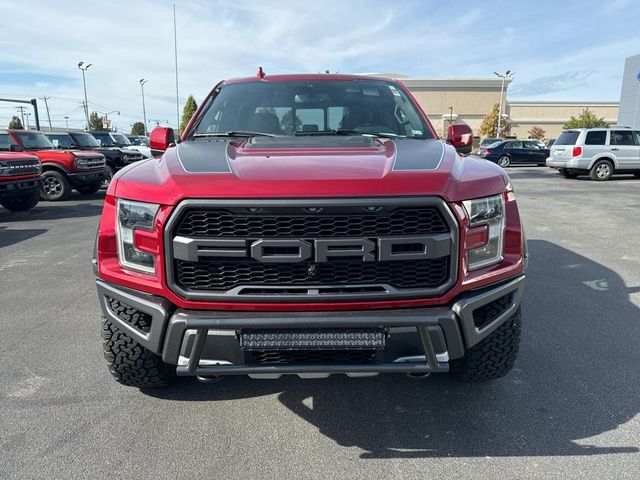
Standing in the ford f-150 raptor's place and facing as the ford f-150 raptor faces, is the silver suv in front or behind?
behind

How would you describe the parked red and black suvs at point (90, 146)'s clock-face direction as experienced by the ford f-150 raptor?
The parked red and black suvs is roughly at 5 o'clock from the ford f-150 raptor.

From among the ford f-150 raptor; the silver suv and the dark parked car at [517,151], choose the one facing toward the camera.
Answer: the ford f-150 raptor

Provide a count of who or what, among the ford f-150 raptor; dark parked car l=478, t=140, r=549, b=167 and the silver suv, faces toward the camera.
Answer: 1

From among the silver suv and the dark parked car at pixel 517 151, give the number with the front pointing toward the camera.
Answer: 0

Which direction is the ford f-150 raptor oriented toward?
toward the camera

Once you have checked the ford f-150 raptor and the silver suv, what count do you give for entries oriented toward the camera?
1

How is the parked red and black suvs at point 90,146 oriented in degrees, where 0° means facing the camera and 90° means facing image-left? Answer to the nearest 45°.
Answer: approximately 315°
